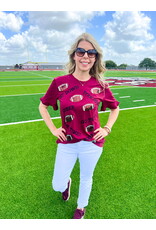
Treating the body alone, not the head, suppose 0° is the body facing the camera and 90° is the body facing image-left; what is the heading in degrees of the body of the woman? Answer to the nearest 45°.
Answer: approximately 0°
